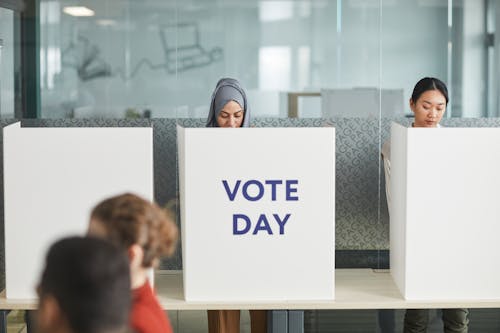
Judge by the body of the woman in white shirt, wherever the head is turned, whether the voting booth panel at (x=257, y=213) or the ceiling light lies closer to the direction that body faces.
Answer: the voting booth panel

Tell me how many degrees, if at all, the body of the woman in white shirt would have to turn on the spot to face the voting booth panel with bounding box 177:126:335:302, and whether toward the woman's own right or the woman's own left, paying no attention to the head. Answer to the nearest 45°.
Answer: approximately 45° to the woman's own right

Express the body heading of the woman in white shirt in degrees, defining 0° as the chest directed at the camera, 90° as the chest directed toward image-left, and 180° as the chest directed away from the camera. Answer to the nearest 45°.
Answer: approximately 0°

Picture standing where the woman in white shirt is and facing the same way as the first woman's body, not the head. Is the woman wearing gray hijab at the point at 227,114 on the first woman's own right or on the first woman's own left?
on the first woman's own right

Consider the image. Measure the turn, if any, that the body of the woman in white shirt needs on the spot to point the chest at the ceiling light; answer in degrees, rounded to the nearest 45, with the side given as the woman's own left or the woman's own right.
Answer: approximately 90° to the woman's own right

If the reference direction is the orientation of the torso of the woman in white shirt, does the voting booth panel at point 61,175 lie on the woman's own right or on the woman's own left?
on the woman's own right
